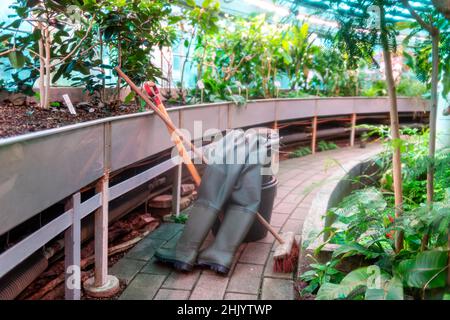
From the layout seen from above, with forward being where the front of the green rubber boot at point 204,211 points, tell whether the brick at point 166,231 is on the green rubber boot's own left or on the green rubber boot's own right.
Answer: on the green rubber boot's own right

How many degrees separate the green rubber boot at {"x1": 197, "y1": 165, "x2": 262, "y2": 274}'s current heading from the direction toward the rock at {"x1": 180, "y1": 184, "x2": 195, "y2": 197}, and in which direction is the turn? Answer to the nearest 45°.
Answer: approximately 90° to its right
